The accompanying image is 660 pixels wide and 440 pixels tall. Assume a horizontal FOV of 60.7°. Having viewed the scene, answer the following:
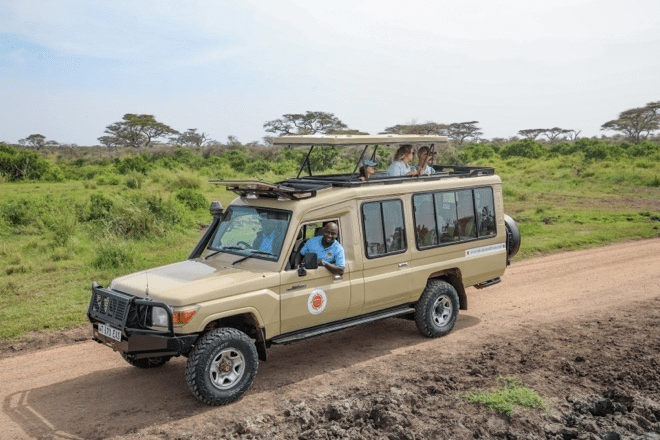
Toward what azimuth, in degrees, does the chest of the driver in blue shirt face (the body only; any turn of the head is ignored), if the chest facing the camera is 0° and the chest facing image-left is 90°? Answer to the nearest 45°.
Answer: approximately 45°

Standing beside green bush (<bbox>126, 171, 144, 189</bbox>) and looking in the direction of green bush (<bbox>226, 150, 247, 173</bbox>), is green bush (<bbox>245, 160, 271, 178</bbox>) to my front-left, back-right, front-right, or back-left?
front-right

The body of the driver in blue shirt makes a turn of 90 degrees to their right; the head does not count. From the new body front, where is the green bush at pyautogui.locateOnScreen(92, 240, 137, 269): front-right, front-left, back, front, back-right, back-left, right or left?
front

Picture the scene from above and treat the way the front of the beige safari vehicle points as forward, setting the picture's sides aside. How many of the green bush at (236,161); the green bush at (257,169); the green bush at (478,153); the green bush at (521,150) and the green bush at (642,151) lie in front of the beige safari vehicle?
0

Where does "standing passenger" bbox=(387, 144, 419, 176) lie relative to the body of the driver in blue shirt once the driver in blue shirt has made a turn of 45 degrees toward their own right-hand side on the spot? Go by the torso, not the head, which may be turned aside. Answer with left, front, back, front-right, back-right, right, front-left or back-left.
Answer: back-right

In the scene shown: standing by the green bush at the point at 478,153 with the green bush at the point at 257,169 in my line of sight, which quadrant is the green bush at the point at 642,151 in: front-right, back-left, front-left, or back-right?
back-left

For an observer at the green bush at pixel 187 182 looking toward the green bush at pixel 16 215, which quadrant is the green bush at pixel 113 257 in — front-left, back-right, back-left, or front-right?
front-left

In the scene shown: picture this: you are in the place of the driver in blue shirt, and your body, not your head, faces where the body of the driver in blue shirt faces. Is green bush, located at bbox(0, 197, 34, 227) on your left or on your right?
on your right

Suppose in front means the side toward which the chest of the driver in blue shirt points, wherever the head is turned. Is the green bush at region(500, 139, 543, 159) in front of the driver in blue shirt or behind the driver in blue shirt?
behind

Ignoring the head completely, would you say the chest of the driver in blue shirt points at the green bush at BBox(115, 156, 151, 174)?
no

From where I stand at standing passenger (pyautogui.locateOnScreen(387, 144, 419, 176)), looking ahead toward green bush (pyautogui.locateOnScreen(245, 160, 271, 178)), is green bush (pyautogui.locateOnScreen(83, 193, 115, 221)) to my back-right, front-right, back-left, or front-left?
front-left

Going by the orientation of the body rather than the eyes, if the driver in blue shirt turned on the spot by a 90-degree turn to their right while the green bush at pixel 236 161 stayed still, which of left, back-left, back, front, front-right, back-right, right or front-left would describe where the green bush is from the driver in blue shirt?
front-right

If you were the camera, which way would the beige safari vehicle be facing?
facing the viewer and to the left of the viewer

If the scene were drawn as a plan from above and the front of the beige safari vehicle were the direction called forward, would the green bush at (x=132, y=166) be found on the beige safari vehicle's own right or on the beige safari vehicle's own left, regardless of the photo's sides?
on the beige safari vehicle's own right

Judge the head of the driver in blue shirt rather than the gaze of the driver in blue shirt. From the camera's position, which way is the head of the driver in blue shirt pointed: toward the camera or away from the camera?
toward the camera

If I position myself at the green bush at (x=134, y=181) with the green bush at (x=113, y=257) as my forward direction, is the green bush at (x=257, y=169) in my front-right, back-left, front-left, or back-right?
back-left
